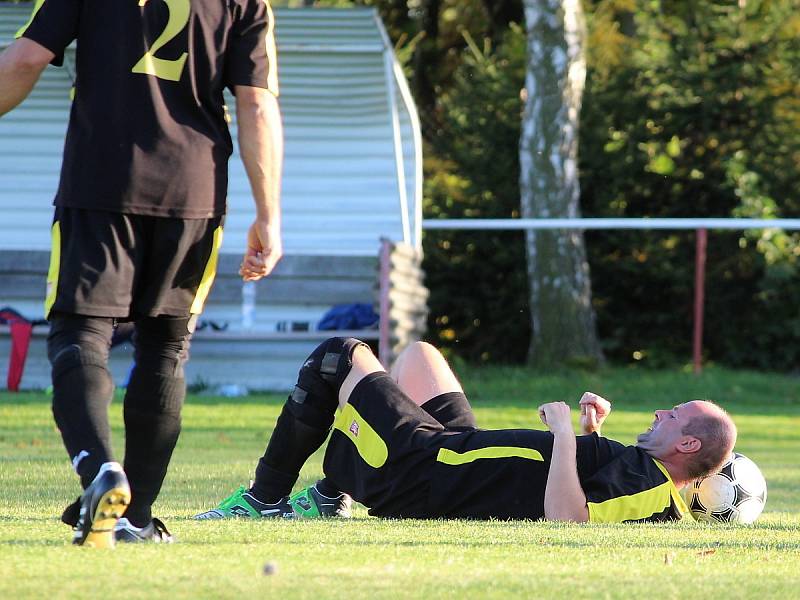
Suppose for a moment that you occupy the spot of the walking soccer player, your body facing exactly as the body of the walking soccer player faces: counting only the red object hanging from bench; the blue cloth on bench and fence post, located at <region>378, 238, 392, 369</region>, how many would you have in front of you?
3

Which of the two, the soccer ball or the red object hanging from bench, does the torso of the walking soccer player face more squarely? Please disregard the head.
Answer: the red object hanging from bench

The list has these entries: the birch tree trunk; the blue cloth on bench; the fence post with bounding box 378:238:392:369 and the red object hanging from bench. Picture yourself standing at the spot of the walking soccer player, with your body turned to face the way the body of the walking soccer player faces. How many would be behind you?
0

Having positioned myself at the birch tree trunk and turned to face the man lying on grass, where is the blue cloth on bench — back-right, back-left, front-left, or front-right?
front-right

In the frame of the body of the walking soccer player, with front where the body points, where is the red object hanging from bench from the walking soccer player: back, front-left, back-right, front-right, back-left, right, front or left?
front

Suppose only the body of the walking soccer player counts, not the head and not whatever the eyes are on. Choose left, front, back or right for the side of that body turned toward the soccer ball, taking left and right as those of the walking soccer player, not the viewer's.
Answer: right

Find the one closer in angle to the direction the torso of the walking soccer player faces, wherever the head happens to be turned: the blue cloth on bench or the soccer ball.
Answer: the blue cloth on bench

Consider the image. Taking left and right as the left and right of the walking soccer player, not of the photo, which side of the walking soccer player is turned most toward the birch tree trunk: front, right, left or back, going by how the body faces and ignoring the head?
front

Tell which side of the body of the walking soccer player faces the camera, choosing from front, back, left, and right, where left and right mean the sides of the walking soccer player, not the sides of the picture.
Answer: back

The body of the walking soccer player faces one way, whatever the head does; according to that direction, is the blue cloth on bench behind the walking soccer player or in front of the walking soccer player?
in front
